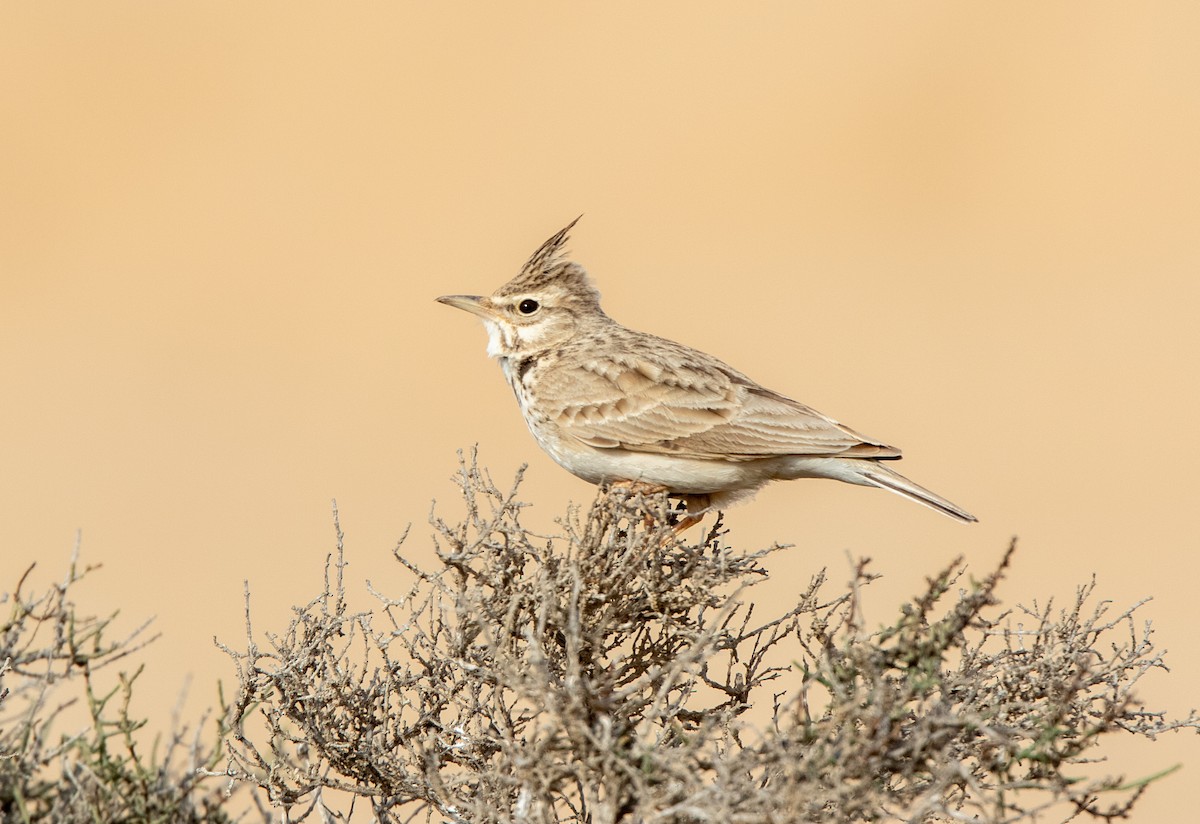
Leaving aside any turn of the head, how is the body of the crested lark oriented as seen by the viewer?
to the viewer's left
